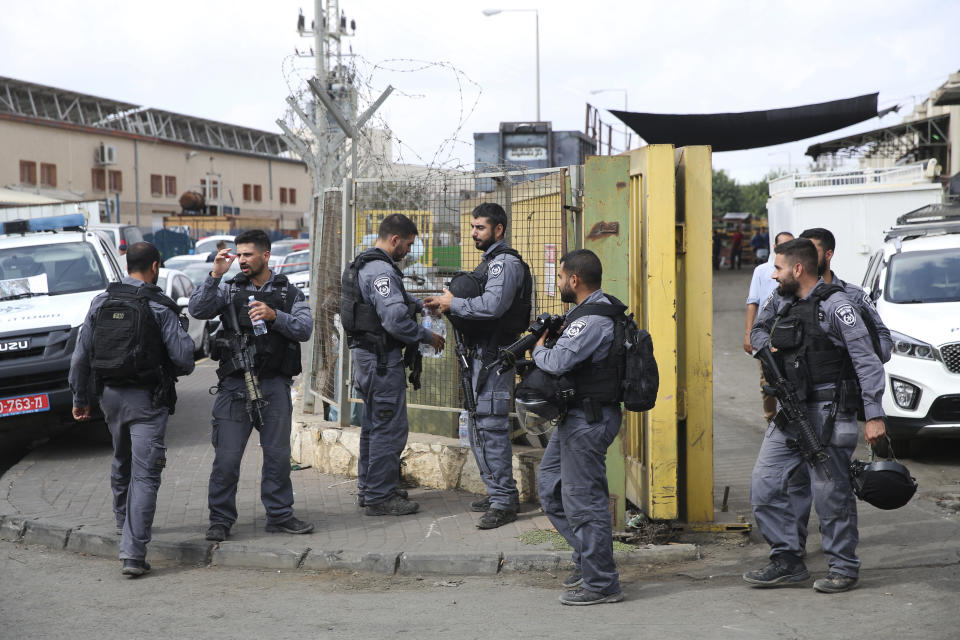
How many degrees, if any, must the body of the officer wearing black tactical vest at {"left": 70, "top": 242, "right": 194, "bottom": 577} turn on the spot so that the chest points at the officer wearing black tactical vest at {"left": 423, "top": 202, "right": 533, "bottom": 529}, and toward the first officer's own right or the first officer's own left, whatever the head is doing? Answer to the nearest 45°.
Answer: approximately 45° to the first officer's own right

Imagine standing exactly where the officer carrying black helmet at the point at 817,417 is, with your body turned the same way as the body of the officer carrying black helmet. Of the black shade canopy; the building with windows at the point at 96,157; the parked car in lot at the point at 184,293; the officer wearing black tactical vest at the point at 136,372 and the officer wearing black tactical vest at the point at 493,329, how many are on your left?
0

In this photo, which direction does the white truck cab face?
toward the camera

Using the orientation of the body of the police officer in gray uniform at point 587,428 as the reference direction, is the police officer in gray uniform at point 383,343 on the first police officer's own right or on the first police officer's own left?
on the first police officer's own right

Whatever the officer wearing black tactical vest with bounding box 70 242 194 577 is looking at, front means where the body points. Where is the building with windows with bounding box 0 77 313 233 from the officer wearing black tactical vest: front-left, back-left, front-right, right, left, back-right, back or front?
front-left

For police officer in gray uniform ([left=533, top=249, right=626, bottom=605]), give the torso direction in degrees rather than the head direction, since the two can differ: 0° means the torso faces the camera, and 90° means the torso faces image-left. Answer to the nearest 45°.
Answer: approximately 90°

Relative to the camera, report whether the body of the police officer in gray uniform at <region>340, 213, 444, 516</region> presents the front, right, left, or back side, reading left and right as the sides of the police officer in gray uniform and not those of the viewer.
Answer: right

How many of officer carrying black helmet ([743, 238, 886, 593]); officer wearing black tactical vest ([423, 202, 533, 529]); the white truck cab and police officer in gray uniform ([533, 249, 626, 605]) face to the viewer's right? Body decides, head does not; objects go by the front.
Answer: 0

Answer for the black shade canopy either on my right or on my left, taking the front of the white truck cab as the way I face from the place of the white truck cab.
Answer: on my left

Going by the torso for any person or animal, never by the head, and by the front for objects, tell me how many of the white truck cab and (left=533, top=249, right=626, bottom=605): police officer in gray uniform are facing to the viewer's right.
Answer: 0

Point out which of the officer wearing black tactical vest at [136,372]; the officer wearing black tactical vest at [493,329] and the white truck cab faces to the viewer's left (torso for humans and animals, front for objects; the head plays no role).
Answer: the officer wearing black tactical vest at [493,329]

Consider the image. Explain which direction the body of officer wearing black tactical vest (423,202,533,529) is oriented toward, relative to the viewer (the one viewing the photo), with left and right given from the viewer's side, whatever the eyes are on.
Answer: facing to the left of the viewer

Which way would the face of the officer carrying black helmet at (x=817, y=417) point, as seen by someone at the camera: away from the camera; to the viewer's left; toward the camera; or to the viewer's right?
to the viewer's left

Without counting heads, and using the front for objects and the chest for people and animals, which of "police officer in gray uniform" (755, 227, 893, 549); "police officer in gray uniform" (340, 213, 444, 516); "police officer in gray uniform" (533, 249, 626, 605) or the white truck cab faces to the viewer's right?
"police officer in gray uniform" (340, 213, 444, 516)

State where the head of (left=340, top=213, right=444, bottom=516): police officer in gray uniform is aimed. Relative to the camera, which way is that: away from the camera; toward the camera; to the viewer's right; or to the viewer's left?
to the viewer's right
